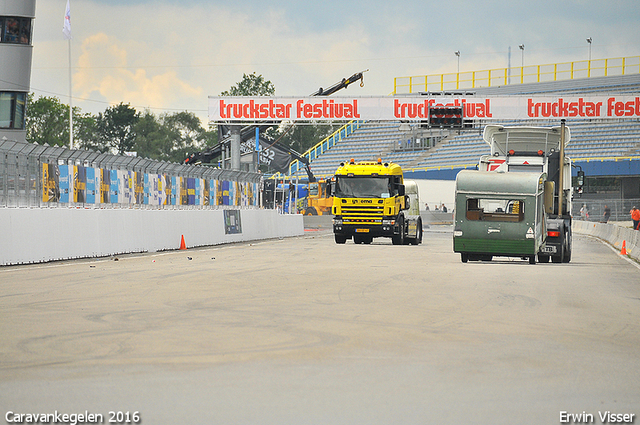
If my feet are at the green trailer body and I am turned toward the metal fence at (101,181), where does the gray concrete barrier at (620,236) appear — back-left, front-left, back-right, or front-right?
back-right

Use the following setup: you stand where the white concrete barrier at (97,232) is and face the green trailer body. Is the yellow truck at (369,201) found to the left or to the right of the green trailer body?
left

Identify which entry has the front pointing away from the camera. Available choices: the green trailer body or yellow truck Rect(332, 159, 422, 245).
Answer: the green trailer body

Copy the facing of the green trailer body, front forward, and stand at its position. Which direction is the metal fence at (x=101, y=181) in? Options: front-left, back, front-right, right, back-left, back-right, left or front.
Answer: left

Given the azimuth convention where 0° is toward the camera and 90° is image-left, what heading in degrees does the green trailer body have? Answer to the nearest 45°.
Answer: approximately 180°

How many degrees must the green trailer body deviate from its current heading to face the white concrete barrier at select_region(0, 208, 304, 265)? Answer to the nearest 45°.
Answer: approximately 90° to its left

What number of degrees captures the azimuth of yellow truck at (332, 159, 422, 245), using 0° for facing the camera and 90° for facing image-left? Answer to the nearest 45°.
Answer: approximately 0°

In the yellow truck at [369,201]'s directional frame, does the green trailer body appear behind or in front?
in front

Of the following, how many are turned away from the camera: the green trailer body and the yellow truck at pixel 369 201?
1

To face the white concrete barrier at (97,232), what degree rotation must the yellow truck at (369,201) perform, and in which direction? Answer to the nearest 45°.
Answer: approximately 45° to its right

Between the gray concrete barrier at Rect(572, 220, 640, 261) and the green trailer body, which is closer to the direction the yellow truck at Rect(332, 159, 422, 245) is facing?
the green trailer body
